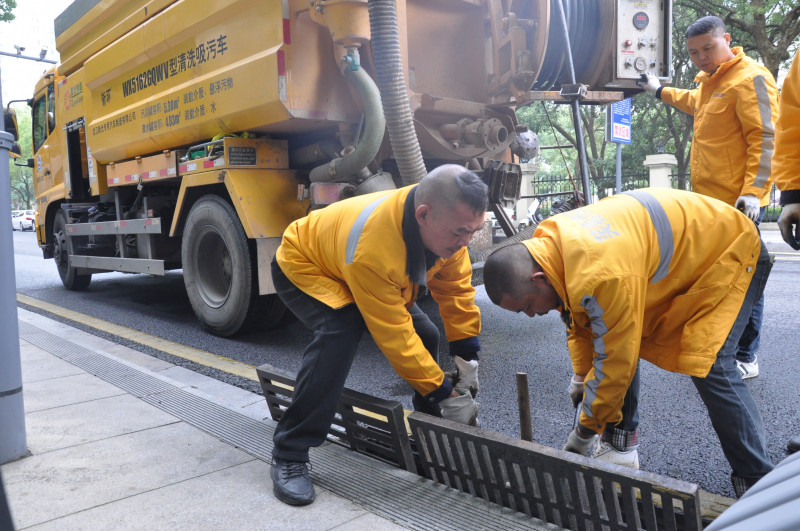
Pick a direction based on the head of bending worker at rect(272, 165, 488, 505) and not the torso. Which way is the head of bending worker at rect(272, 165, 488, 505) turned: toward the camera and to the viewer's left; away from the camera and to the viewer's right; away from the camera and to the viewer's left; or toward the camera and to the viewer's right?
toward the camera and to the viewer's right

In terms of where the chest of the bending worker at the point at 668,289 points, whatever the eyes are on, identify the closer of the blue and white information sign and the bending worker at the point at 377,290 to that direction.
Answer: the bending worker

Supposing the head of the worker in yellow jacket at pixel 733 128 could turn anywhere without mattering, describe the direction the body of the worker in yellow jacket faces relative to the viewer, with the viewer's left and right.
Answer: facing the viewer and to the left of the viewer

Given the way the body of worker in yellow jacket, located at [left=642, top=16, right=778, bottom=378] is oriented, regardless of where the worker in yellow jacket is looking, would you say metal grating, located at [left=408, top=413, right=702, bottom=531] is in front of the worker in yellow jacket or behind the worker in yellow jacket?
in front

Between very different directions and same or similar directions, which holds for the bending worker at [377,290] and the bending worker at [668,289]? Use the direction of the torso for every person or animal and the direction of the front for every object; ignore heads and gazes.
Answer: very different directions

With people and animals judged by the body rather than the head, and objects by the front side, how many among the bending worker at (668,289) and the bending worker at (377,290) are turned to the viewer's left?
1

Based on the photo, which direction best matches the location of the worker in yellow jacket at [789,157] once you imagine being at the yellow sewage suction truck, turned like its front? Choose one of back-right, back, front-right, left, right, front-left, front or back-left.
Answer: back

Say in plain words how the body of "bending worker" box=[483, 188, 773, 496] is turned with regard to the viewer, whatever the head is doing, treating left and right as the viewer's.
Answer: facing to the left of the viewer

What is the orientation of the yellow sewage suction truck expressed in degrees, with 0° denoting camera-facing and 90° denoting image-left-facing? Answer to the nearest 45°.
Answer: approximately 135°

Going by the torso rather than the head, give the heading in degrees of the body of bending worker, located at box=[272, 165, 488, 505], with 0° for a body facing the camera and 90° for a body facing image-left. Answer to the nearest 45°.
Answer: approximately 315°

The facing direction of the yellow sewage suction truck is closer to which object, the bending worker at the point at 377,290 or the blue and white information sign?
the blue and white information sign

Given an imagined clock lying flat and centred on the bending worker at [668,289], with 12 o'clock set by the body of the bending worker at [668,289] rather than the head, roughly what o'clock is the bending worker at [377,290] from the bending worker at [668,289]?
the bending worker at [377,290] is roughly at 12 o'clock from the bending worker at [668,289].

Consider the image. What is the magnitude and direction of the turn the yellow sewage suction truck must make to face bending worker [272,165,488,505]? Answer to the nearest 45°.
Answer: approximately 135° to its left

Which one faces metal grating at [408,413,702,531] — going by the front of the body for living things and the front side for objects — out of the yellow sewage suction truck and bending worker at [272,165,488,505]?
the bending worker

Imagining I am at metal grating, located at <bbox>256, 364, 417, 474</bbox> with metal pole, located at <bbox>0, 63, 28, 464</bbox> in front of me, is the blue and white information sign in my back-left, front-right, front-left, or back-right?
back-right

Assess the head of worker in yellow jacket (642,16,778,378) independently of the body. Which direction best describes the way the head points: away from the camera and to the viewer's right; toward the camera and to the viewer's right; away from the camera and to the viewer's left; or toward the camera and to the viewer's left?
toward the camera and to the viewer's left

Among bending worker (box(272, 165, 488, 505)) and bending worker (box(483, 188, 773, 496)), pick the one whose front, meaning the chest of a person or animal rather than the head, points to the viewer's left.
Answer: bending worker (box(483, 188, 773, 496))
